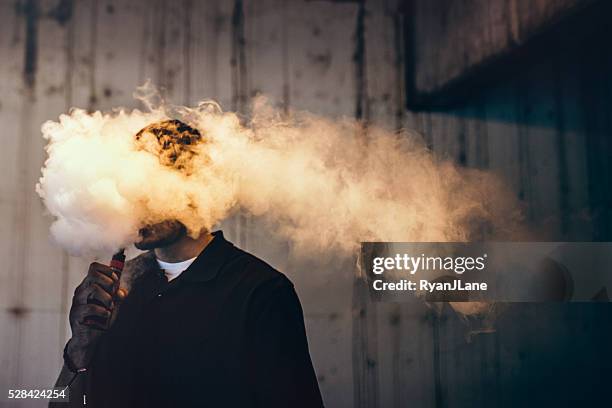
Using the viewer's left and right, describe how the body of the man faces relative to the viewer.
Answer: facing the viewer and to the left of the viewer
